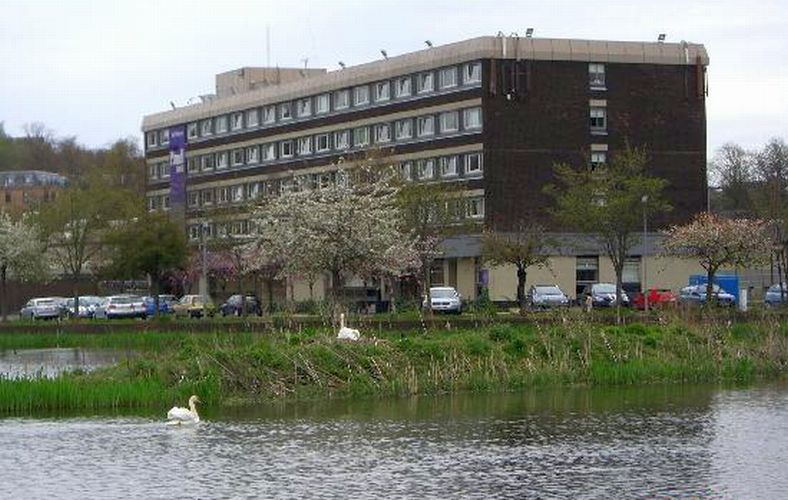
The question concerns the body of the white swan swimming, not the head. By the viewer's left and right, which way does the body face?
facing to the right of the viewer
